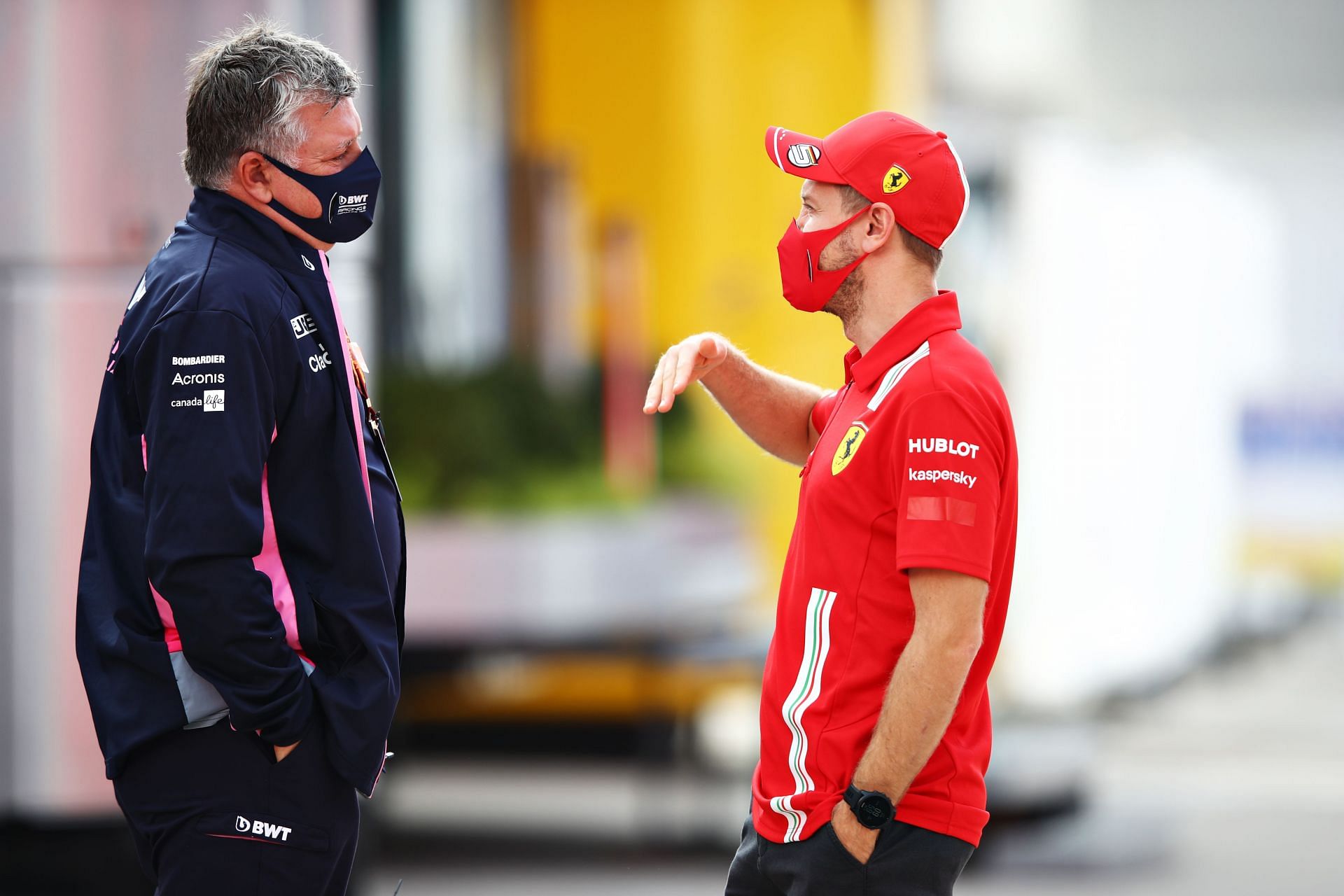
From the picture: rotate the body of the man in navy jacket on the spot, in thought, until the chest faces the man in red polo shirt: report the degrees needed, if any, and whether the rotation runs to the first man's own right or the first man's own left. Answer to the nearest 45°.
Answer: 0° — they already face them

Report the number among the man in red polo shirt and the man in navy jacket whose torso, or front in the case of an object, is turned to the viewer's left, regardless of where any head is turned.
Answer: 1

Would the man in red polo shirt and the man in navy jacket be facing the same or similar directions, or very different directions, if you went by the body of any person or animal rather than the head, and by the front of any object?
very different directions

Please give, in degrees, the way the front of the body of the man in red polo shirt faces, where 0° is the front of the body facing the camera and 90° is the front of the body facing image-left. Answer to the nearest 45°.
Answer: approximately 90°

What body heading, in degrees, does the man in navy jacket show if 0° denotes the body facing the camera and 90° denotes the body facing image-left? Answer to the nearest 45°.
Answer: approximately 270°

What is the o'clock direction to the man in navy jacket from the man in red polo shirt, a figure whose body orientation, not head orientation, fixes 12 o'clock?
The man in navy jacket is roughly at 12 o'clock from the man in red polo shirt.

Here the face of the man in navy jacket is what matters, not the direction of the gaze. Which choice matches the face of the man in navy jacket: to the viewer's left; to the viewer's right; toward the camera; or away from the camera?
to the viewer's right

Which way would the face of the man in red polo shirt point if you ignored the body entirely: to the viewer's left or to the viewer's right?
to the viewer's left
